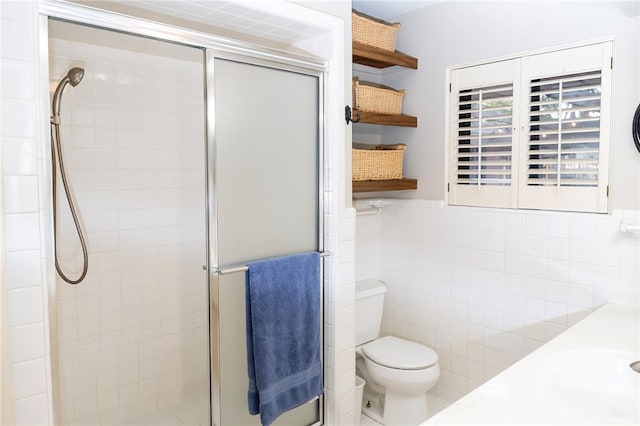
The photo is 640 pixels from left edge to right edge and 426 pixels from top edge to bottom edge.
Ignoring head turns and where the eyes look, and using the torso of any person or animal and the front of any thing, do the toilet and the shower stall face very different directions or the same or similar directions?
same or similar directions

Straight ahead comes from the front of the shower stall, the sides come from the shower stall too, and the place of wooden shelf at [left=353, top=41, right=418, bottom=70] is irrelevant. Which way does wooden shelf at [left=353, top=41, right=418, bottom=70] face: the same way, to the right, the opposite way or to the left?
the same way

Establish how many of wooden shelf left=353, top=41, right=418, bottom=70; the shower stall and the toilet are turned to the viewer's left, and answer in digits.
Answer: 0

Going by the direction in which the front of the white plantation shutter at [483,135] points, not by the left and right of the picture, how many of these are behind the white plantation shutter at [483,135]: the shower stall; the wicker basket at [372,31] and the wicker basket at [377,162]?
0

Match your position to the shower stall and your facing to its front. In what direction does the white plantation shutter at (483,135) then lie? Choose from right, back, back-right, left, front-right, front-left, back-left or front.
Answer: front-left

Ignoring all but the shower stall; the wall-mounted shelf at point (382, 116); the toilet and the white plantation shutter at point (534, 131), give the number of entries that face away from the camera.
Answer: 0

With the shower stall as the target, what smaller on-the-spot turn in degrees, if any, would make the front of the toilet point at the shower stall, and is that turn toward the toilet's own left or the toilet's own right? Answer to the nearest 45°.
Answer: approximately 135° to the toilet's own right

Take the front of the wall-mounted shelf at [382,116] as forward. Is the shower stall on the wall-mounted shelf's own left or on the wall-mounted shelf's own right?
on the wall-mounted shelf's own right

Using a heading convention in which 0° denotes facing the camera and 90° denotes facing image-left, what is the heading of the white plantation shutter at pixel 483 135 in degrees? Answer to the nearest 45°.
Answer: approximately 45°

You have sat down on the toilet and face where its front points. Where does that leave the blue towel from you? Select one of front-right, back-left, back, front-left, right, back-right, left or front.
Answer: right

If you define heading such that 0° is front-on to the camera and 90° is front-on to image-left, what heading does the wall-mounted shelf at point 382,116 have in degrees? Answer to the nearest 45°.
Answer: approximately 315°

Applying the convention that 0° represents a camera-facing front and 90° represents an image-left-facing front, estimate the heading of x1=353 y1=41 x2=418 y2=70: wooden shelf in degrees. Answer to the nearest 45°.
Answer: approximately 315°

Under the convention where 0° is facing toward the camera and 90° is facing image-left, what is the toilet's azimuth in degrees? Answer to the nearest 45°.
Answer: approximately 315°

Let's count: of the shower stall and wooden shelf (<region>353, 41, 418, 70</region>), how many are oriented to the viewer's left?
0
